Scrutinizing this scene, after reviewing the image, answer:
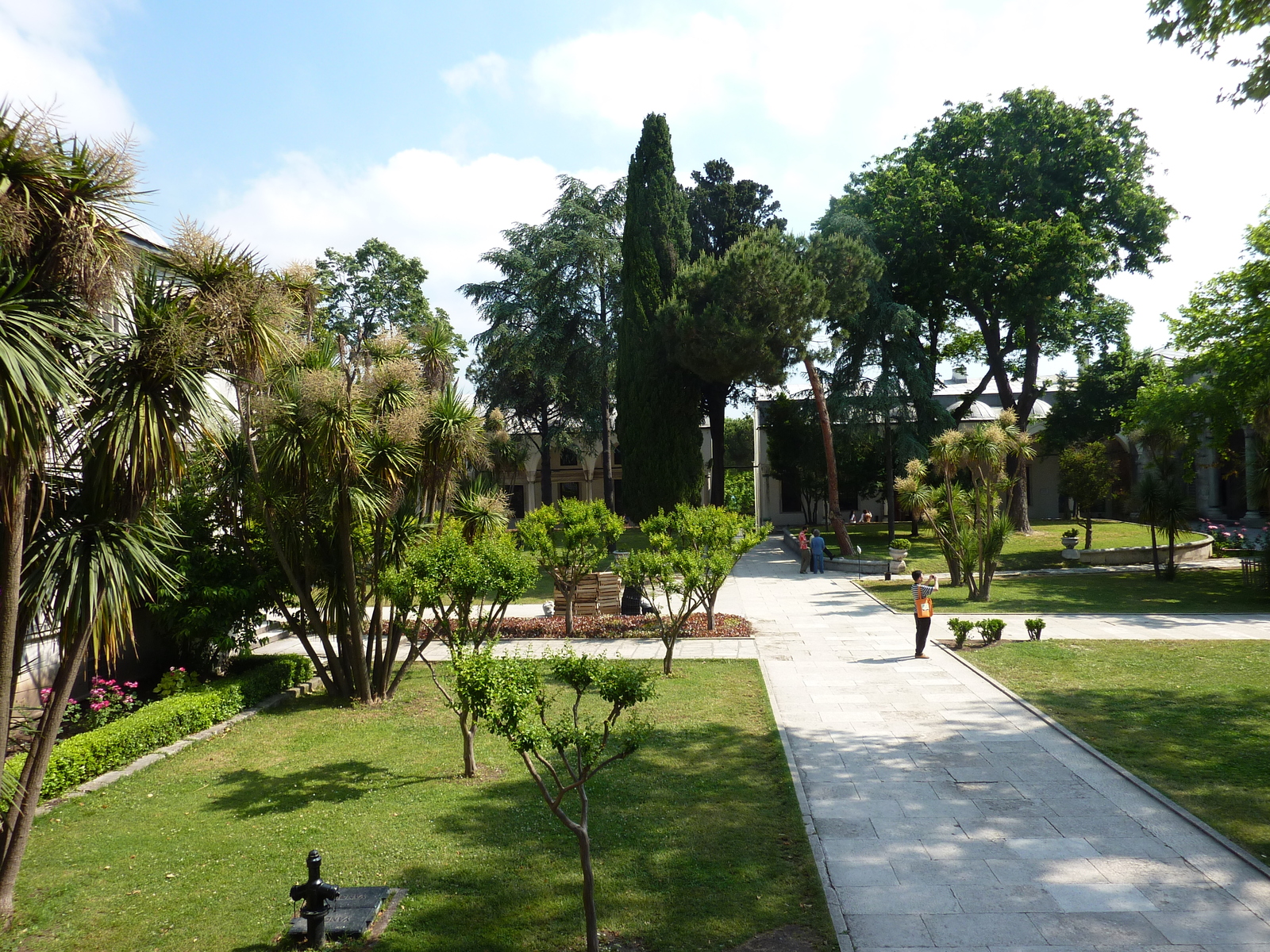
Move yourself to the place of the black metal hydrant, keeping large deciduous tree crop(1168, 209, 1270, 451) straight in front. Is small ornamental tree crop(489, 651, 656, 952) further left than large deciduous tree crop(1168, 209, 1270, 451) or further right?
right

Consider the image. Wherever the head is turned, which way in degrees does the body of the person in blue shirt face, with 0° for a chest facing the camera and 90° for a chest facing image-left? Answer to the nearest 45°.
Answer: approximately 180°

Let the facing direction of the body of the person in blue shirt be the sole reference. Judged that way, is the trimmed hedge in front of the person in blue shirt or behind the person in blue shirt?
behind

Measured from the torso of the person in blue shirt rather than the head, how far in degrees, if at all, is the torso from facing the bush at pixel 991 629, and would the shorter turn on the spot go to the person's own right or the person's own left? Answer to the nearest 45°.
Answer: approximately 180°

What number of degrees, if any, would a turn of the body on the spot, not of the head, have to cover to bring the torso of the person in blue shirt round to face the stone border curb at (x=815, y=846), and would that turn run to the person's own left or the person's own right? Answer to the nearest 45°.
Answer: approximately 180°

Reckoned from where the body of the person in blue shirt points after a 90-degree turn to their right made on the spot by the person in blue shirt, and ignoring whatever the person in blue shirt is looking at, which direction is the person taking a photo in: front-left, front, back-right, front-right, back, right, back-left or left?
right

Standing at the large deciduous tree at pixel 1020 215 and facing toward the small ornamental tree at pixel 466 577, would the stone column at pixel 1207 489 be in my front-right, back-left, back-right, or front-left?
back-left

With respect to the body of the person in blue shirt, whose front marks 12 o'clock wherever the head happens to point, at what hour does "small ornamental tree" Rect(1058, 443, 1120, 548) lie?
The small ornamental tree is roughly at 2 o'clock from the person in blue shirt.

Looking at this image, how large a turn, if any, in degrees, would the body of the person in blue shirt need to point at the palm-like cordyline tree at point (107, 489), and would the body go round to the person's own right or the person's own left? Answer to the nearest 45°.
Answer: approximately 180°

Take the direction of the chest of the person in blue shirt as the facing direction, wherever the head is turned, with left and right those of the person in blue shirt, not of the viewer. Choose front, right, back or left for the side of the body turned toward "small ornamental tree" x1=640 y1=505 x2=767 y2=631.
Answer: back
